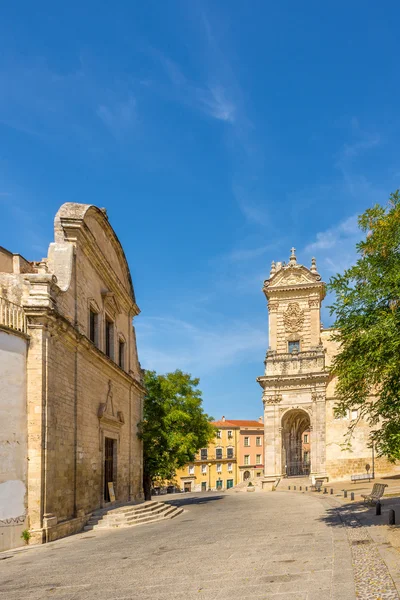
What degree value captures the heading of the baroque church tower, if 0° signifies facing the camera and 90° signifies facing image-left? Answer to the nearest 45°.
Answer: approximately 0°

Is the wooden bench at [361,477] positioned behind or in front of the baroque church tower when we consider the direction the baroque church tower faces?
in front

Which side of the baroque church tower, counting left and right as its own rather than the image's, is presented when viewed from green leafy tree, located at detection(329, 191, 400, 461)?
front

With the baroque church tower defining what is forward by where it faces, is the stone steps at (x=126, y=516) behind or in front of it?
in front

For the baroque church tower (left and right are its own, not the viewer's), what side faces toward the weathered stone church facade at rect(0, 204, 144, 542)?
front
